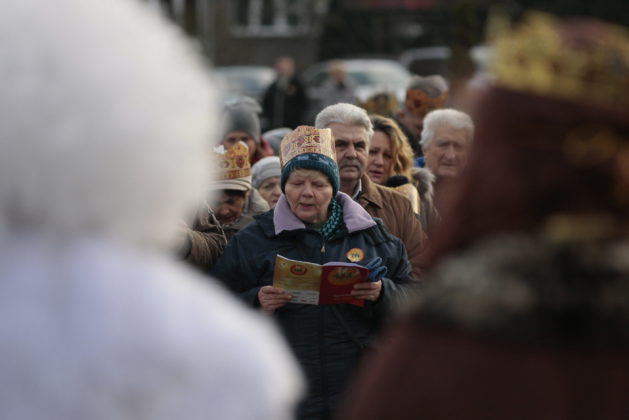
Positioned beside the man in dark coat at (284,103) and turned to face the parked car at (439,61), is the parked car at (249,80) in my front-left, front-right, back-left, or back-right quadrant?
front-left

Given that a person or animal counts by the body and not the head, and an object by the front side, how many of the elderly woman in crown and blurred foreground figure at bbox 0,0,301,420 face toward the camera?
1

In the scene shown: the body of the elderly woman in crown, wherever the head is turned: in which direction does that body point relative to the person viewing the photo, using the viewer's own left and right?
facing the viewer

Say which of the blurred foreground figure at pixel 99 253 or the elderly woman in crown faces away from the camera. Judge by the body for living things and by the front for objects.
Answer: the blurred foreground figure

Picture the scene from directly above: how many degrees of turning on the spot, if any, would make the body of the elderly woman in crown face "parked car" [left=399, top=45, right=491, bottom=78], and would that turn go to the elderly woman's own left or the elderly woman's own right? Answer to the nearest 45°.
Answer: approximately 180°

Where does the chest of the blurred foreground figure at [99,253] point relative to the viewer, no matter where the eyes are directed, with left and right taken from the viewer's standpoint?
facing away from the viewer

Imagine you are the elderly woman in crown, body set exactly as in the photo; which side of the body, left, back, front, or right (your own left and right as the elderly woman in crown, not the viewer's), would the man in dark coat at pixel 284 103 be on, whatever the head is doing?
back

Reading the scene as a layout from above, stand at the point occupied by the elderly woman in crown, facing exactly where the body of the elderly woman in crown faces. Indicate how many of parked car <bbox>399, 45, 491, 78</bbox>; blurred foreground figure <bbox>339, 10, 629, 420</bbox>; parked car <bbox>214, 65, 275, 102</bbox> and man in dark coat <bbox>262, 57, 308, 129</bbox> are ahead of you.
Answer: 1

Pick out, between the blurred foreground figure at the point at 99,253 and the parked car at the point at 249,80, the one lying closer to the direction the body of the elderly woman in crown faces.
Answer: the blurred foreground figure

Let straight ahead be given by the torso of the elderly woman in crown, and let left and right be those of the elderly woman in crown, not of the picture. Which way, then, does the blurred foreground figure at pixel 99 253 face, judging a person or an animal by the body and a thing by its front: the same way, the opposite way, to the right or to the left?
the opposite way

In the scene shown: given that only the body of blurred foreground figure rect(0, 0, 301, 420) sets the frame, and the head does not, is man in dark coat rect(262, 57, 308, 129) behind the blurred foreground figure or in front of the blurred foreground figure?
in front

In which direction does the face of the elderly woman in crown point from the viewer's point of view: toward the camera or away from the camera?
toward the camera

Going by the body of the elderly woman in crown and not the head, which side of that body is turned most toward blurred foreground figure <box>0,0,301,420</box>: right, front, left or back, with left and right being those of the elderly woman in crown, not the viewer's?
front

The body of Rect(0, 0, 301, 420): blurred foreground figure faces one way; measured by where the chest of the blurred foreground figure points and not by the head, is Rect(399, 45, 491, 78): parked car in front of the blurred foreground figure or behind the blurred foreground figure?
in front

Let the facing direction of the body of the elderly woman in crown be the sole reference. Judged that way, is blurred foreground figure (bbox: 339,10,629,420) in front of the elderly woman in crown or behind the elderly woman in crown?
in front

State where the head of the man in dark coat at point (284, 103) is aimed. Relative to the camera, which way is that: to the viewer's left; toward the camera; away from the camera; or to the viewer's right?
toward the camera
